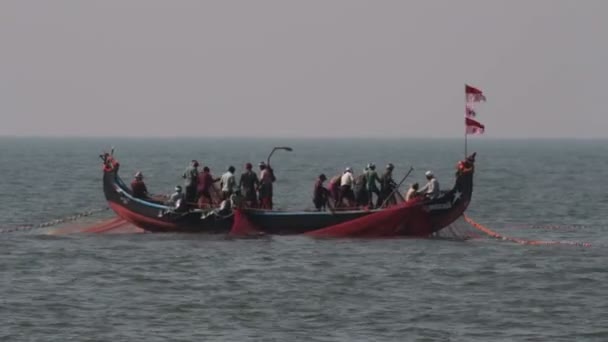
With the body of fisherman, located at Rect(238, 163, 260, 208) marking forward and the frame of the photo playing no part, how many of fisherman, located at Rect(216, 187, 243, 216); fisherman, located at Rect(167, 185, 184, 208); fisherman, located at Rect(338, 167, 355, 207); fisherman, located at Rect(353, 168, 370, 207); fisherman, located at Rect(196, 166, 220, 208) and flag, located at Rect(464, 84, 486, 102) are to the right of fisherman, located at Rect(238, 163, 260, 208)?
3

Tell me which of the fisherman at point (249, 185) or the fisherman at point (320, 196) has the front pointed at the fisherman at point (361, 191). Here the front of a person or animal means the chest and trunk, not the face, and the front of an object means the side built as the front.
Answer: the fisherman at point (320, 196)

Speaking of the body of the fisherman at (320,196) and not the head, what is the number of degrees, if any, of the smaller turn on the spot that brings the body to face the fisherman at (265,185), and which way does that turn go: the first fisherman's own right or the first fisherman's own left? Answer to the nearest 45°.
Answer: approximately 180°

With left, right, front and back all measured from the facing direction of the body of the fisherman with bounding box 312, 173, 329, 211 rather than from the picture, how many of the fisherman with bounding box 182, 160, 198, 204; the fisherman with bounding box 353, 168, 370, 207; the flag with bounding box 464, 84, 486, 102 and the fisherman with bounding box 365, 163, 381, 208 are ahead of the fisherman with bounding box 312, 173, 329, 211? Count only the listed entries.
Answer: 3

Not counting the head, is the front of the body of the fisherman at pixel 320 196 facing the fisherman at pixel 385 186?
yes
